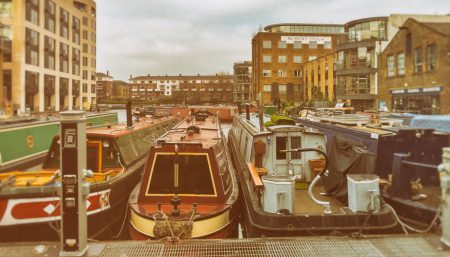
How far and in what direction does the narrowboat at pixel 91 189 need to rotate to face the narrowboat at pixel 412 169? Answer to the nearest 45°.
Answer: approximately 135° to its left

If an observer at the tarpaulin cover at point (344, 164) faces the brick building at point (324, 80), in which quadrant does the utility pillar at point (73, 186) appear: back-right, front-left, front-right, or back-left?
back-left

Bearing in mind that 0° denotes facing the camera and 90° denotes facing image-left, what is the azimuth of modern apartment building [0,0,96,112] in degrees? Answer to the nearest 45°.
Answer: approximately 315°

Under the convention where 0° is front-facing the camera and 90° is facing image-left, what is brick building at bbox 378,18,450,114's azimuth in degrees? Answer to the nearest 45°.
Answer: approximately 45°

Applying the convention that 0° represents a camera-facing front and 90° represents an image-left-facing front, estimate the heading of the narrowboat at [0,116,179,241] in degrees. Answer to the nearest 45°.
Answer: approximately 45°

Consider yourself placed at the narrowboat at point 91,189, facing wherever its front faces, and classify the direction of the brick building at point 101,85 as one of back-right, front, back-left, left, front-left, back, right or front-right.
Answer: back-right

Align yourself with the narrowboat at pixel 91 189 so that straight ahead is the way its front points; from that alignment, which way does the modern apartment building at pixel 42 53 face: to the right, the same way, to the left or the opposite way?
to the left
